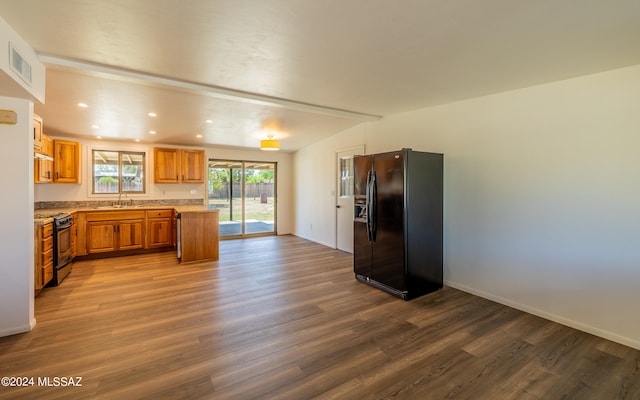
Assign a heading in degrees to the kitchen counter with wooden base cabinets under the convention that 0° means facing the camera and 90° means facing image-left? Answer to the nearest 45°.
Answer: approximately 0°

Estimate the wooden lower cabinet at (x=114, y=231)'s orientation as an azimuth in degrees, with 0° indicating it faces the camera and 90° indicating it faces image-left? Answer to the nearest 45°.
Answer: approximately 0°

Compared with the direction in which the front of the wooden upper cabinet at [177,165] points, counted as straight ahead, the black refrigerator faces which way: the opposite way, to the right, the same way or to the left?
to the right

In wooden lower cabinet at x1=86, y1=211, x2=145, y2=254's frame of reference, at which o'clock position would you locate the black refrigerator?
The black refrigerator is roughly at 11 o'clock from the wooden lower cabinet.

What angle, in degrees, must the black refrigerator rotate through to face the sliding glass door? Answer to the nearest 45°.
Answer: approximately 90° to its right

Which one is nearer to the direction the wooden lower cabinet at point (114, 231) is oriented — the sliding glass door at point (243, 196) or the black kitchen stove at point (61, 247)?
the black kitchen stove

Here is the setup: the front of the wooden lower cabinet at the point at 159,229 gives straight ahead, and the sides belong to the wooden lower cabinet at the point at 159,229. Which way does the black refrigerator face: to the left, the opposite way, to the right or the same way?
to the right

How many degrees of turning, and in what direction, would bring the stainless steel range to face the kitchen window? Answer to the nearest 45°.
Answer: approximately 90° to its left

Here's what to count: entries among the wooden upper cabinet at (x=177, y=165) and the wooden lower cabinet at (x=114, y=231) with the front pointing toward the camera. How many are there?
2

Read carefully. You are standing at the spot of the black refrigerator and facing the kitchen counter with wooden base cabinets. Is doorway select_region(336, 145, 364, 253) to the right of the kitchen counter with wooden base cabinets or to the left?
right

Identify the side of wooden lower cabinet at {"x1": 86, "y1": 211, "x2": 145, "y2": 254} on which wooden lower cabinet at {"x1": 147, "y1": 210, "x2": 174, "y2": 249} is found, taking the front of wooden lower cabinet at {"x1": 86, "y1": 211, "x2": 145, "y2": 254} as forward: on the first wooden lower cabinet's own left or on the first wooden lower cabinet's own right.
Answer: on the first wooden lower cabinet's own left

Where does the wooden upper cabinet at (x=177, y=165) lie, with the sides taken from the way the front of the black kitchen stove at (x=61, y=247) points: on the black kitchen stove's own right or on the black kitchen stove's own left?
on the black kitchen stove's own left
